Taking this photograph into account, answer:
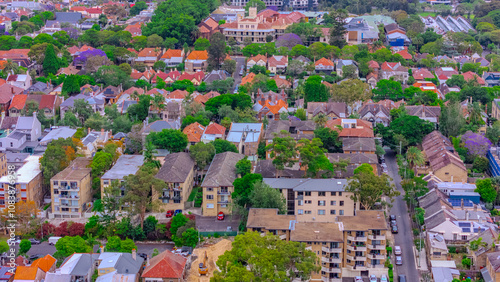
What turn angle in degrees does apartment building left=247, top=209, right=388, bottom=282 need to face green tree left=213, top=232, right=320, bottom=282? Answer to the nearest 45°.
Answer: approximately 45° to its right

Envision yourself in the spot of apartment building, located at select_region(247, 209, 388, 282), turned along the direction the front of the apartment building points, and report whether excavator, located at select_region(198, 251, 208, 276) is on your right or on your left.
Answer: on your right

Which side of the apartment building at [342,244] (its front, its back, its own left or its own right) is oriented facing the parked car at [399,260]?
left

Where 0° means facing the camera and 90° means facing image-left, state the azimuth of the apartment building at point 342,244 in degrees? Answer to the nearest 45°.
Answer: approximately 0°

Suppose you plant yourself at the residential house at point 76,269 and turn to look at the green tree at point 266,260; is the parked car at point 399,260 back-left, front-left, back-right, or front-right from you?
front-left

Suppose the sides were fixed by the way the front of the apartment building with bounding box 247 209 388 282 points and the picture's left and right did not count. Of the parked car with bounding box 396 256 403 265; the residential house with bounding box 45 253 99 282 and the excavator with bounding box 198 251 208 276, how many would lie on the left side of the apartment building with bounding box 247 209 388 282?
1

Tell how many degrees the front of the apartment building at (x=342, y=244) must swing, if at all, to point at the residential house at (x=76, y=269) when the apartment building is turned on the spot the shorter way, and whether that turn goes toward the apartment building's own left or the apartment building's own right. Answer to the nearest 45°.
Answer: approximately 90° to the apartment building's own right

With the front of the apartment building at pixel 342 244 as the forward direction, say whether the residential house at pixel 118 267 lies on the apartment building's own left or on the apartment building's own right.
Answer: on the apartment building's own right

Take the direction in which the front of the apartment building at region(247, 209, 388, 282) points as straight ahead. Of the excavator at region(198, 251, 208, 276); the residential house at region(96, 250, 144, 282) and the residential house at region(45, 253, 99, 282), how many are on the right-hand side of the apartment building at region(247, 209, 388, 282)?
3

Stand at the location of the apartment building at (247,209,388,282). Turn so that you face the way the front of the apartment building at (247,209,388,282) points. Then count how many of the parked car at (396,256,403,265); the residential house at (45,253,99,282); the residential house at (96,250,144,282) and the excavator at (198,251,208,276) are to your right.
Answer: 3

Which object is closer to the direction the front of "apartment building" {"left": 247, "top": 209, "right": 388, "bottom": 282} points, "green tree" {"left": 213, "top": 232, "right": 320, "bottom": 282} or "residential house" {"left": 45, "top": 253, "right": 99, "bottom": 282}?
the green tree
